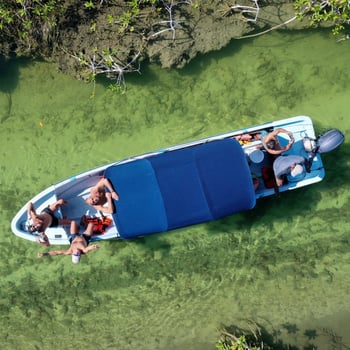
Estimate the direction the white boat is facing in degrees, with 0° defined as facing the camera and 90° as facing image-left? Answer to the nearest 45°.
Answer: approximately 90°
